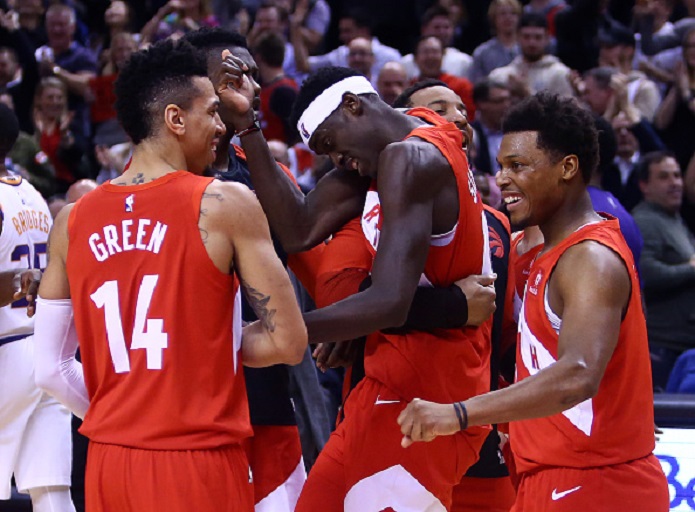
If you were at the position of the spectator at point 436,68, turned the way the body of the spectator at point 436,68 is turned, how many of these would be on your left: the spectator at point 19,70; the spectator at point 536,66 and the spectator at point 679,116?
2

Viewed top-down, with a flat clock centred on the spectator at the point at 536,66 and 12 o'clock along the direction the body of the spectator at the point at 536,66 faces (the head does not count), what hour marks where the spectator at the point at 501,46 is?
the spectator at the point at 501,46 is roughly at 5 o'clock from the spectator at the point at 536,66.

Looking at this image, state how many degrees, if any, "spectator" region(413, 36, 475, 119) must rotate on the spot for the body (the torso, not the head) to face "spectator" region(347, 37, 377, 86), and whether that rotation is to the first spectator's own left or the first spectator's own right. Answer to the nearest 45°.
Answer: approximately 90° to the first spectator's own right

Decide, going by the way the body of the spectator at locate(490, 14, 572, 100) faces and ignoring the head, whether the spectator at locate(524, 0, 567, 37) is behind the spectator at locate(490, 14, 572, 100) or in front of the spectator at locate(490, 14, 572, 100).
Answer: behind

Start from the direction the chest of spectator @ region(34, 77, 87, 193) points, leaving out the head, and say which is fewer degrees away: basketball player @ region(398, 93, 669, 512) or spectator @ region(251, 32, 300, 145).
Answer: the basketball player

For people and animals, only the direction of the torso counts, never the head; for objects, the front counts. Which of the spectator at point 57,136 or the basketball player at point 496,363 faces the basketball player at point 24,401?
the spectator
